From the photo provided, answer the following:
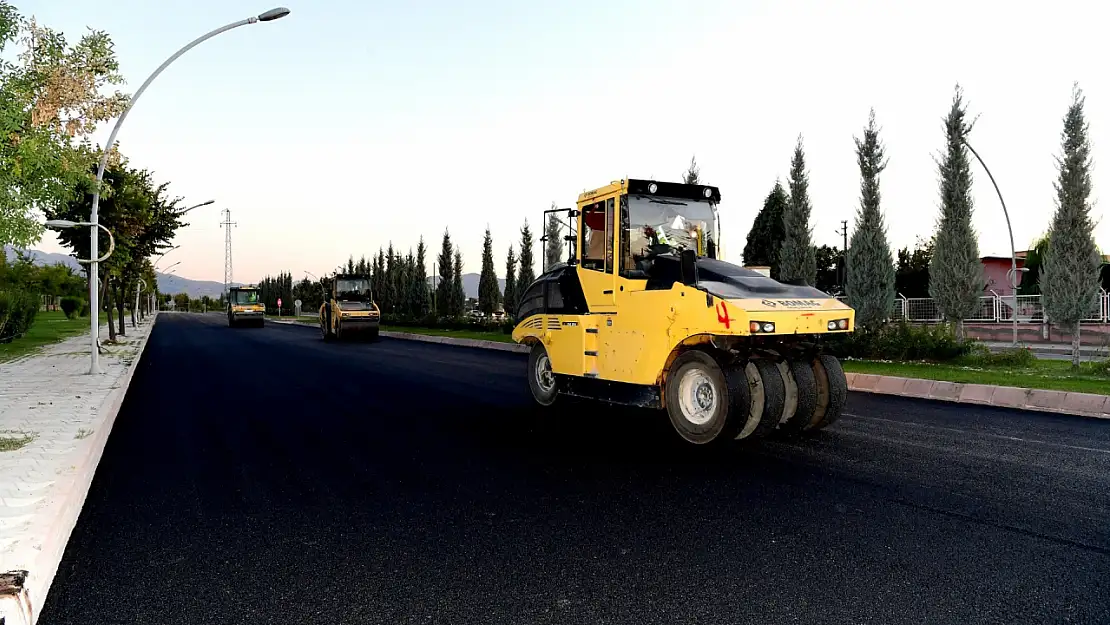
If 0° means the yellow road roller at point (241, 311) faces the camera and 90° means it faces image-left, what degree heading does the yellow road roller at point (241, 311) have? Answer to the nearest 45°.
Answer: approximately 0°

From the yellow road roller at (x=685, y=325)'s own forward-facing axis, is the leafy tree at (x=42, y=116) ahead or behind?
behind

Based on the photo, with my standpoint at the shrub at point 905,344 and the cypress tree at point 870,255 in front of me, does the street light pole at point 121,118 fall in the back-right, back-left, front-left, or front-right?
back-left

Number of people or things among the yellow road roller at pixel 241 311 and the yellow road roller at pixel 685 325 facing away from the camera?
0

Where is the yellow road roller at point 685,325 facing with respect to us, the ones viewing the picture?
facing the viewer and to the right of the viewer

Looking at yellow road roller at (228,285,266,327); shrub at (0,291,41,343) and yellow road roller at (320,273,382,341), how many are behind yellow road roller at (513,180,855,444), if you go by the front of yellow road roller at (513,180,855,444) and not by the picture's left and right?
3

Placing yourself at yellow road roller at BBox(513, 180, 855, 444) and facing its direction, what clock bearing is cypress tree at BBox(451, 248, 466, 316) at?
The cypress tree is roughly at 7 o'clock from the yellow road roller.

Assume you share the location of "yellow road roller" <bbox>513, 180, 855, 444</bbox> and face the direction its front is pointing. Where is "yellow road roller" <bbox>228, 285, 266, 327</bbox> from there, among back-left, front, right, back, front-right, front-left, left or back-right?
back

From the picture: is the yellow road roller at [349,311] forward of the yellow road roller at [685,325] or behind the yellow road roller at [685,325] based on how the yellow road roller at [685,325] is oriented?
behind

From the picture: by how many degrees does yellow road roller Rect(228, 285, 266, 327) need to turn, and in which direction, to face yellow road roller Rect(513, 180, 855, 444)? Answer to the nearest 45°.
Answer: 0° — it already faces it

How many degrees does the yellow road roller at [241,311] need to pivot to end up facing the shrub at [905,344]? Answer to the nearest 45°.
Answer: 0° — it already faces it

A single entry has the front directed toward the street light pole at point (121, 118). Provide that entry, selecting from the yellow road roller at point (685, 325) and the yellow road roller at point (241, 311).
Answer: the yellow road roller at point (241, 311)

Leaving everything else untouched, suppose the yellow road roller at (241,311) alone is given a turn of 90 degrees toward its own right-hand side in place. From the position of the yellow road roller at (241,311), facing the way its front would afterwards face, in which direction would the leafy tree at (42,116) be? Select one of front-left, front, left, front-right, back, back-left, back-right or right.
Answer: left
